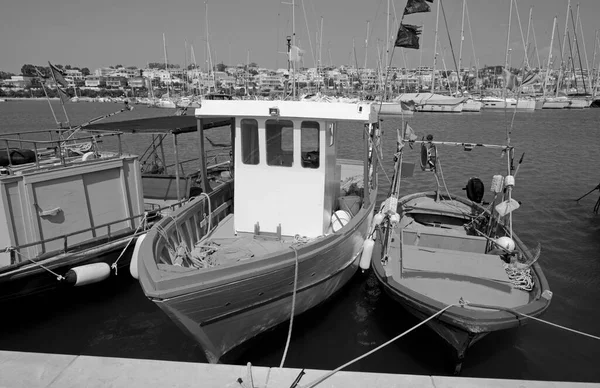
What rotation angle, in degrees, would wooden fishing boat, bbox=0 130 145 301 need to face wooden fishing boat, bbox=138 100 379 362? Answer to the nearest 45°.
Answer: approximately 90° to its left

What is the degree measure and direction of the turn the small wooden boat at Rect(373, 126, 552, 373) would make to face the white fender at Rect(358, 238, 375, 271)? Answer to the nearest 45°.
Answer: approximately 90° to its right

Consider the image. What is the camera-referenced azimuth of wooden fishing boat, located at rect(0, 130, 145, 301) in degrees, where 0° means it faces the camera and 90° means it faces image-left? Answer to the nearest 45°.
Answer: approximately 45°

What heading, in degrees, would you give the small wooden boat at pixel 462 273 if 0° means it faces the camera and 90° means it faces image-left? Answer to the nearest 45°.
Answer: approximately 0°

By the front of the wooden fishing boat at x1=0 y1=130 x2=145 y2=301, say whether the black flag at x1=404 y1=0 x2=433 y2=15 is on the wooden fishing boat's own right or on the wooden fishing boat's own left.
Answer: on the wooden fishing boat's own left

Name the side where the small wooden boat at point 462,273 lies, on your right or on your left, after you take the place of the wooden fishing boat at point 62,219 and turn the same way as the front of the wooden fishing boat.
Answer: on your left

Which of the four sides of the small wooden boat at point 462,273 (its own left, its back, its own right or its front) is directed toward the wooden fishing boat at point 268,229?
right

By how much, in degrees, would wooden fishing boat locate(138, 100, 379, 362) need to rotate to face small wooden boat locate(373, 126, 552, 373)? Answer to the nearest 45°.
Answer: approximately 135° to its left
